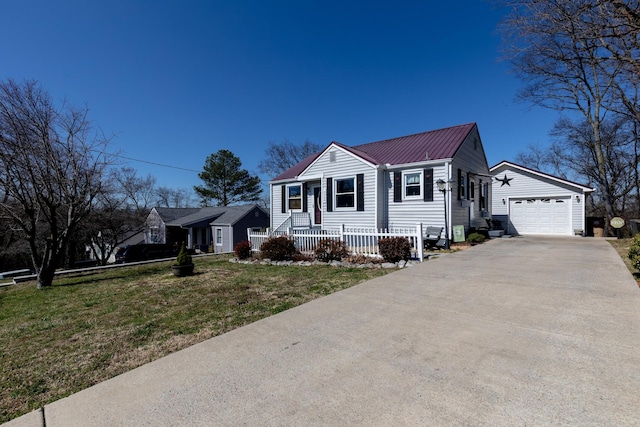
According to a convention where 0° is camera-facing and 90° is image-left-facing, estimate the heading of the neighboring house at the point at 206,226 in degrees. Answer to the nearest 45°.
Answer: approximately 45°

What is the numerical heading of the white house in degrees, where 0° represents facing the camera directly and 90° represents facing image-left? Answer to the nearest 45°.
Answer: approximately 45°

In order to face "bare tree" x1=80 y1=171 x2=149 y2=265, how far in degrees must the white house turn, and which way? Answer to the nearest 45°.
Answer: approximately 45° to its right

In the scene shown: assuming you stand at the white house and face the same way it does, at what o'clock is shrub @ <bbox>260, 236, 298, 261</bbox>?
The shrub is roughly at 12 o'clock from the white house.

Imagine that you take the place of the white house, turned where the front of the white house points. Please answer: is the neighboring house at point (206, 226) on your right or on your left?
on your right

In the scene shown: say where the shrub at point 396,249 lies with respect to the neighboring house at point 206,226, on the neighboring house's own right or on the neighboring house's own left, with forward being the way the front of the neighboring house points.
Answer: on the neighboring house's own left

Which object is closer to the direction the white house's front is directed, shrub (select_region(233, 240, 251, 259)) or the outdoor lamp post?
the shrub

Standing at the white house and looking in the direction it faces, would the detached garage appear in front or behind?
behind

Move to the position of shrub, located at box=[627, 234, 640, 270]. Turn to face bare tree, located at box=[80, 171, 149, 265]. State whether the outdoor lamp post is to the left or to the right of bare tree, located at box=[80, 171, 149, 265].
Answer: right

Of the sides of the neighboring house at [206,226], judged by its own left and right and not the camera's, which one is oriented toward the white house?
left
